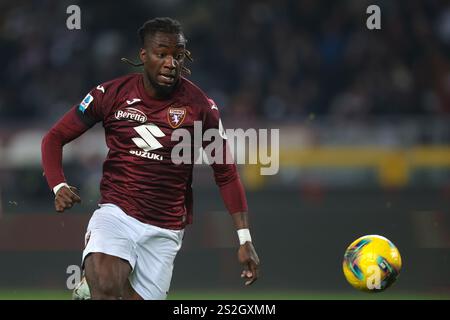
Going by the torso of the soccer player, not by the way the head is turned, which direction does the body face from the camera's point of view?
toward the camera

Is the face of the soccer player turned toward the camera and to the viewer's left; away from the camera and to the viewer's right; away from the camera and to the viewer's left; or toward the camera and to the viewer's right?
toward the camera and to the viewer's right
